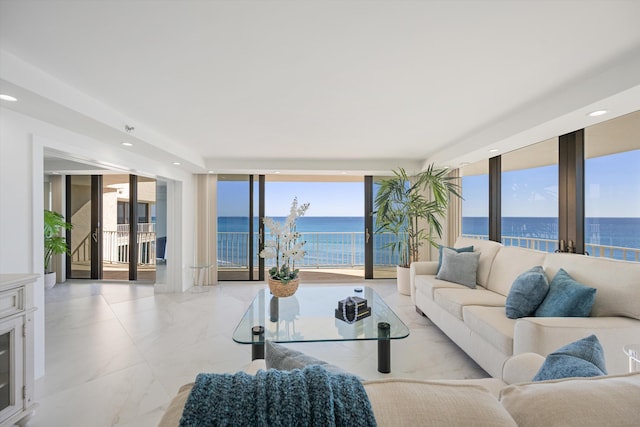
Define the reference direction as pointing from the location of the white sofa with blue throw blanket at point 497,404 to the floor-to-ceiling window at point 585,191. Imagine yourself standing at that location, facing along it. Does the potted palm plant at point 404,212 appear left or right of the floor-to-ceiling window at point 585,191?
left

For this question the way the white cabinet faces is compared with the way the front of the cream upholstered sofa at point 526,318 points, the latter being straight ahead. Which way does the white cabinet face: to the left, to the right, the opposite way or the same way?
the opposite way

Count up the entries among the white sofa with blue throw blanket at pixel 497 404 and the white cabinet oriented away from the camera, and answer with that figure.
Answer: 1

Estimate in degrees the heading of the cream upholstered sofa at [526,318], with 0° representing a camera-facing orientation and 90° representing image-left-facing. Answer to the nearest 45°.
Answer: approximately 45°

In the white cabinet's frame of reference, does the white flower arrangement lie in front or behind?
in front

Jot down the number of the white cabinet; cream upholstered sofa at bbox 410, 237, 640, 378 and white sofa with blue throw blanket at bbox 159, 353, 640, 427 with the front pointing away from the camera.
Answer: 1

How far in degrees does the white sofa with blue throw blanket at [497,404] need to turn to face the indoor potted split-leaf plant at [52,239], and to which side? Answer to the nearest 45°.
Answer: approximately 45° to its left

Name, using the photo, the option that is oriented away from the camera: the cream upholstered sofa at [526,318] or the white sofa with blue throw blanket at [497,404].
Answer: the white sofa with blue throw blanket at [497,404]

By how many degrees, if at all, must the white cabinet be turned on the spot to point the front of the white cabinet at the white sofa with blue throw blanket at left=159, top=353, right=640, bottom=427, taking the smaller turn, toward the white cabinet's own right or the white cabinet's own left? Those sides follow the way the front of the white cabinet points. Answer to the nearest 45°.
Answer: approximately 45° to the white cabinet's own right

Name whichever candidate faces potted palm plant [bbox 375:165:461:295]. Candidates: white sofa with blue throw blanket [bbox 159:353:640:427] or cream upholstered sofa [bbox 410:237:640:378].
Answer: white sofa with blue throw blanket [bbox 159:353:640:427]

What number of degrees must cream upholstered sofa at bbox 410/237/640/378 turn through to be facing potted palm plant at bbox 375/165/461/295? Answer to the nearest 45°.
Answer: approximately 90° to its right

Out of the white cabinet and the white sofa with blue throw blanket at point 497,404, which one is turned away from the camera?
the white sofa with blue throw blanket

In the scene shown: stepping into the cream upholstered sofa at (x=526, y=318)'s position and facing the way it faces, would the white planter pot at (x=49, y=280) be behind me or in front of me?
in front

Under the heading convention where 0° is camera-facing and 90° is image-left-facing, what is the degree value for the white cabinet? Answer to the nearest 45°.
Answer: approximately 315°

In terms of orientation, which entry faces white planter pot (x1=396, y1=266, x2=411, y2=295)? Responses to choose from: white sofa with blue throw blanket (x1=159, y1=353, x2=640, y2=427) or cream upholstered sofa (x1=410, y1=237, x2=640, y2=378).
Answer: white sofa with blue throw blanket (x1=159, y1=353, x2=640, y2=427)

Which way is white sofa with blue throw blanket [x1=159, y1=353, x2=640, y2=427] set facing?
away from the camera

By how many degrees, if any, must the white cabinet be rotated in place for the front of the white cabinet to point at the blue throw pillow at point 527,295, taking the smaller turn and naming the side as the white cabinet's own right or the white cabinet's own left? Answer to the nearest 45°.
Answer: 0° — it already faces it
